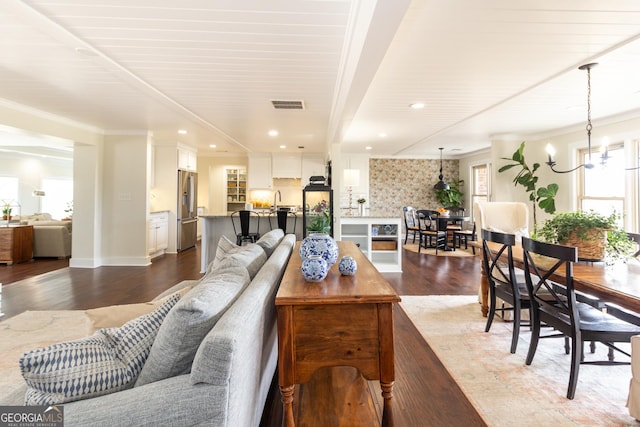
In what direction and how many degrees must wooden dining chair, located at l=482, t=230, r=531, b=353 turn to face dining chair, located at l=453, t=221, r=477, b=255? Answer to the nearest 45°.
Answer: approximately 45° to its left

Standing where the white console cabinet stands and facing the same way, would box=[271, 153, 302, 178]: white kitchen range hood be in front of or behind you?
behind

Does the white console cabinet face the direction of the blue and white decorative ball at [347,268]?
yes

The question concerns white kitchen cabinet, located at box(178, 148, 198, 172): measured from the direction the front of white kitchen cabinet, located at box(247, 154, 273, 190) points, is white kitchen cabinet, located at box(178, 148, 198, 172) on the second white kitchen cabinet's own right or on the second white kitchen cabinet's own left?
on the second white kitchen cabinet's own right

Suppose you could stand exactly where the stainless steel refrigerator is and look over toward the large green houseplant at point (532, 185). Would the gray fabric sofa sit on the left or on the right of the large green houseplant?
right

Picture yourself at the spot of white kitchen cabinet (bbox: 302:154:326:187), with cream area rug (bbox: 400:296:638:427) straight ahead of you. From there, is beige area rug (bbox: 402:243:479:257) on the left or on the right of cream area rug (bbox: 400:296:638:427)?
left

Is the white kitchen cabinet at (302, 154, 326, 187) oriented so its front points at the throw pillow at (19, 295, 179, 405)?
yes

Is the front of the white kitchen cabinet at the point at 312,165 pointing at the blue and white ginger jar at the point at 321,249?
yes
